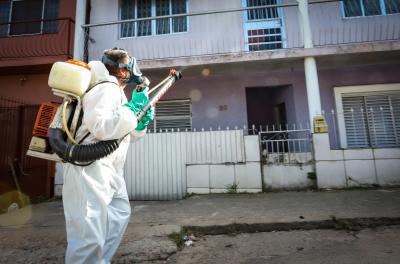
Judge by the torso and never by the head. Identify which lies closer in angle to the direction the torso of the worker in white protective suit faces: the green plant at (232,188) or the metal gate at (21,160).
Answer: the green plant

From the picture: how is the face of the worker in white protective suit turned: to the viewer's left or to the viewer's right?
to the viewer's right

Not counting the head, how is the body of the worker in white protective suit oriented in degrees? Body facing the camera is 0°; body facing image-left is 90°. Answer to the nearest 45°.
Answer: approximately 270°

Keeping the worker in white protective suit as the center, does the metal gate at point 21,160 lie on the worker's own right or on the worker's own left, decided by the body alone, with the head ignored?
on the worker's own left
